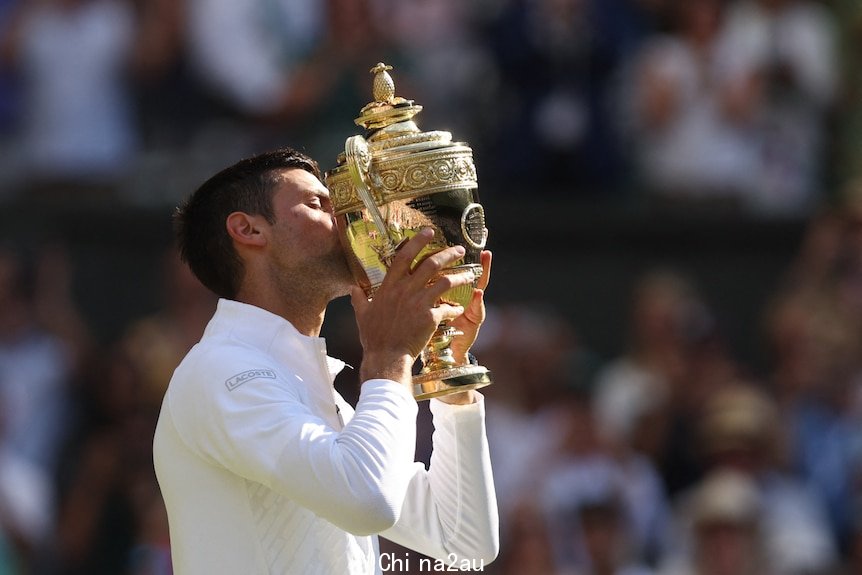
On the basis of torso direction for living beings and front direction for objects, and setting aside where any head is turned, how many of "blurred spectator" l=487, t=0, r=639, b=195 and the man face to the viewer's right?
1

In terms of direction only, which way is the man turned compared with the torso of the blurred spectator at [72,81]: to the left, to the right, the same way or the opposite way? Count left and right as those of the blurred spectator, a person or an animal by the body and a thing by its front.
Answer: to the left

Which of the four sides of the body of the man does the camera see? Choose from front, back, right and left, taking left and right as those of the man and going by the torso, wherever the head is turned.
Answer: right

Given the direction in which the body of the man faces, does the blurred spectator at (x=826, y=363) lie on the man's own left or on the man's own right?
on the man's own left

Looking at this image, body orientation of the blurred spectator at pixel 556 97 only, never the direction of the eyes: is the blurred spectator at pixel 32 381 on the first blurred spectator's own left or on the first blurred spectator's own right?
on the first blurred spectator's own right

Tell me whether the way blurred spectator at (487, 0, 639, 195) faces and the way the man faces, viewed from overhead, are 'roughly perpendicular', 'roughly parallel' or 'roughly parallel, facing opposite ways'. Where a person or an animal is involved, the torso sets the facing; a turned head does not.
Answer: roughly perpendicular

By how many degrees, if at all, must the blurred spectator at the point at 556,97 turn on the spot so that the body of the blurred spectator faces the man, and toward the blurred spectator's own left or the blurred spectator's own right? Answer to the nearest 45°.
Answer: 0° — they already face them

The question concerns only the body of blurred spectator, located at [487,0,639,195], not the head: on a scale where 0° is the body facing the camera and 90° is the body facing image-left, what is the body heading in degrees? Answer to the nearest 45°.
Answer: approximately 0°
